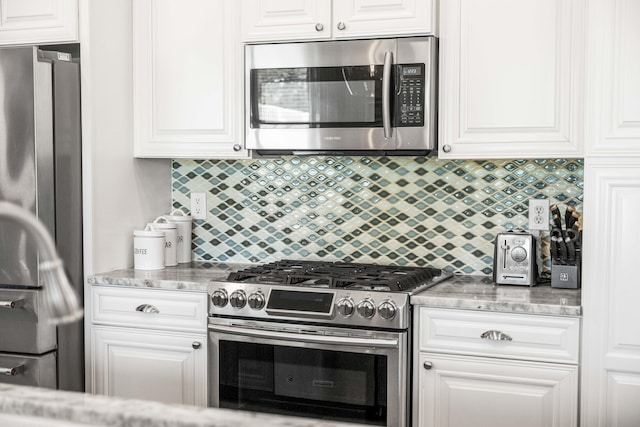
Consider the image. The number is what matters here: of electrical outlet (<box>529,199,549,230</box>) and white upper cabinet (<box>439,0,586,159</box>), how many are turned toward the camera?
2

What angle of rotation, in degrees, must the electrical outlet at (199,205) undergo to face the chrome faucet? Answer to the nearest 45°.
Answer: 0° — it already faces it

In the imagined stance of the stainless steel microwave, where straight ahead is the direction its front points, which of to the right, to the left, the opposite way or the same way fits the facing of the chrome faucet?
to the left

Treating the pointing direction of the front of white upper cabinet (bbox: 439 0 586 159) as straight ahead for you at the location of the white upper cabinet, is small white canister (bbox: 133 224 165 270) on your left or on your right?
on your right

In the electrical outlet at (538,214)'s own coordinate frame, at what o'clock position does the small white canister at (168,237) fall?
The small white canister is roughly at 3 o'clock from the electrical outlet.

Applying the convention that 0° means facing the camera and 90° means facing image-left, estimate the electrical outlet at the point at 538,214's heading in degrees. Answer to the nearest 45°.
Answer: approximately 0°

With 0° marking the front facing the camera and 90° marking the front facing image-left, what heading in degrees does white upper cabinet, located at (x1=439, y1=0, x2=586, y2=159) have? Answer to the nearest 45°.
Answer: approximately 0°

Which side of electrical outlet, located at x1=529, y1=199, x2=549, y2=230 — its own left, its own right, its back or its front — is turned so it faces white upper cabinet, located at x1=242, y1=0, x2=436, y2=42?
right

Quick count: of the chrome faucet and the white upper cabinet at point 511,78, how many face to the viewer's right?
1

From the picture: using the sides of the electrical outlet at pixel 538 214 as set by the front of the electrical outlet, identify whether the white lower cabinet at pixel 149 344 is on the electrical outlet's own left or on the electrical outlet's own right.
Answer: on the electrical outlet's own right

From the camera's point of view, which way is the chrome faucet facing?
to the viewer's right
